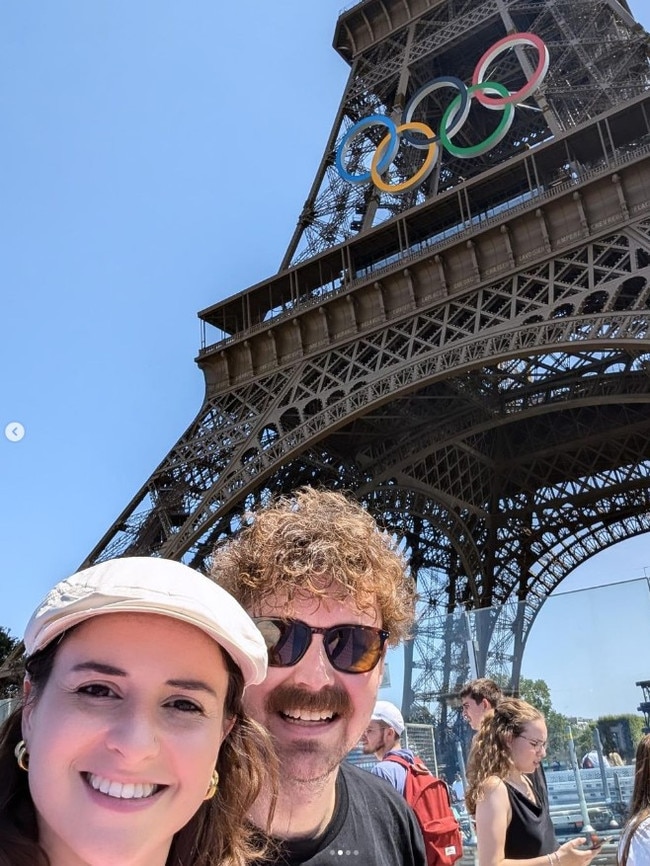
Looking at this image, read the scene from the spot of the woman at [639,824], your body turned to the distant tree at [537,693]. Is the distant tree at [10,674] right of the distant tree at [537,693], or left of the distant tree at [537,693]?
left

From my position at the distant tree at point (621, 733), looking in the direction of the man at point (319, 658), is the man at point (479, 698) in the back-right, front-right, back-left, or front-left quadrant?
front-right

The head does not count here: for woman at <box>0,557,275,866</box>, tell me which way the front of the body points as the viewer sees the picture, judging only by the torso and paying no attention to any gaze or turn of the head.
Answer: toward the camera

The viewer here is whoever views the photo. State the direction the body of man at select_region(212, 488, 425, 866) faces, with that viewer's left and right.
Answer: facing the viewer

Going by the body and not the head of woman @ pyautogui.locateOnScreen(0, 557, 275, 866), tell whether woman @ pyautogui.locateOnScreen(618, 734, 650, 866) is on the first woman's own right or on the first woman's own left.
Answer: on the first woman's own left

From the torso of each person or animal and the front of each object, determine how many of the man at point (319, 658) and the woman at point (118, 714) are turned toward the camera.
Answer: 2
